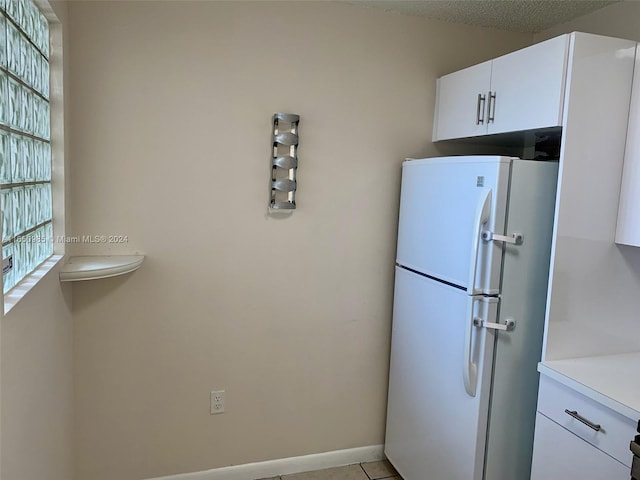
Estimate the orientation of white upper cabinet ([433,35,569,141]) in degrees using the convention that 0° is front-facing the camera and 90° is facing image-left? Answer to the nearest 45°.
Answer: approximately 45°

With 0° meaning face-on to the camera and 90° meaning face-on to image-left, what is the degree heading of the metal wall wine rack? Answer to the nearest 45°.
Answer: approximately 0°

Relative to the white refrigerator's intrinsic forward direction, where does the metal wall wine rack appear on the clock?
The metal wall wine rack is roughly at 2 o'clock from the white refrigerator.

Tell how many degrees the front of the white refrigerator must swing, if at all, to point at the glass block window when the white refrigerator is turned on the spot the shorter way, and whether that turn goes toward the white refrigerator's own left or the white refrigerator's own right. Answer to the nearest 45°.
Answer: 0° — it already faces it

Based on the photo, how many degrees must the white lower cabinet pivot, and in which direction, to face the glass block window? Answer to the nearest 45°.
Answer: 0° — it already faces it

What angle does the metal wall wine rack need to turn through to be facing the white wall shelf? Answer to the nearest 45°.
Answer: approximately 45° to its right

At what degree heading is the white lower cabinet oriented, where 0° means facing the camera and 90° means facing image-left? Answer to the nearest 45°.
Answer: approximately 45°

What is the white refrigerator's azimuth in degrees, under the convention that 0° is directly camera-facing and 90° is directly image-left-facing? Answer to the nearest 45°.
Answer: approximately 45°

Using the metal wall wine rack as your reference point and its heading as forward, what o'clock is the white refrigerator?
The white refrigerator is roughly at 10 o'clock from the metal wall wine rack.
